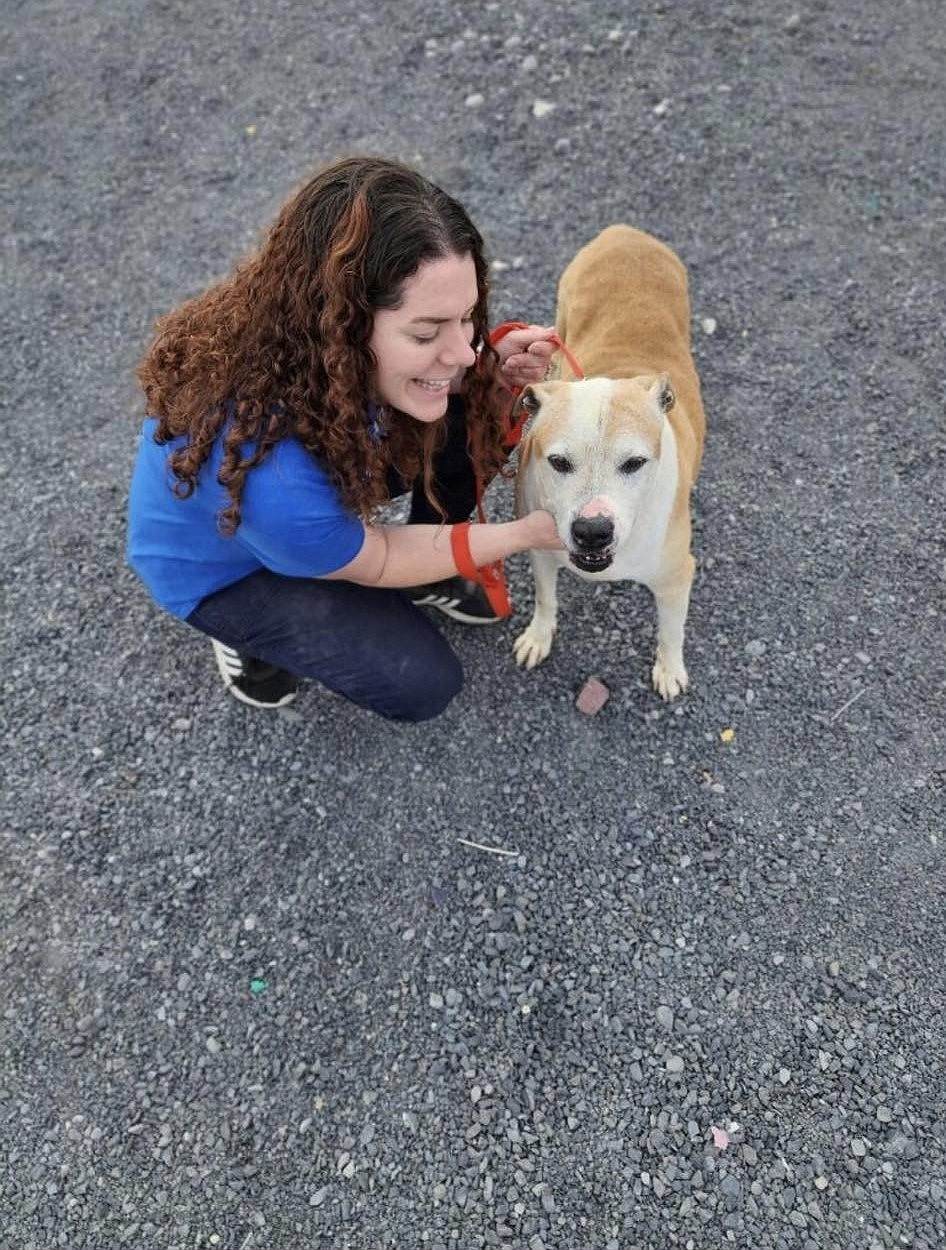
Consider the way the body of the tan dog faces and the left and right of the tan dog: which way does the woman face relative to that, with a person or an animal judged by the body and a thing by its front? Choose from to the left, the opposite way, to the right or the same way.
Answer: to the left

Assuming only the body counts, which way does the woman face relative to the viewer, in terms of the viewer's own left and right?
facing to the right of the viewer

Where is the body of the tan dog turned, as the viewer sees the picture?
toward the camera

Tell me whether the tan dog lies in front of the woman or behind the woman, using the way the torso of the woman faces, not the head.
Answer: in front

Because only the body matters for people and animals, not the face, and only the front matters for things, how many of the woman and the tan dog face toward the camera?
1

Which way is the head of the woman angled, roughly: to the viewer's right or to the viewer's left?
to the viewer's right
